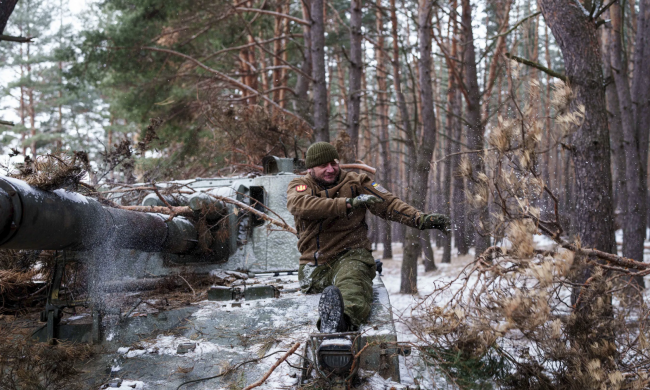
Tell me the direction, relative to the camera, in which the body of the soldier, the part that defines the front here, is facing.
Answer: toward the camera

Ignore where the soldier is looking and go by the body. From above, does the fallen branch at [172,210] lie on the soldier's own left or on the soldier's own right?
on the soldier's own right

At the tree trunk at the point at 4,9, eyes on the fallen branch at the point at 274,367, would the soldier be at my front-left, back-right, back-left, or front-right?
front-left

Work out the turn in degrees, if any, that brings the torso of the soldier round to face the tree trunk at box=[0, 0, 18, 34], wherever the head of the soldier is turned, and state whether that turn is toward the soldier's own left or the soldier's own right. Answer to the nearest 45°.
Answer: approximately 90° to the soldier's own right

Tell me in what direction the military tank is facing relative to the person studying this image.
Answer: facing the viewer and to the left of the viewer

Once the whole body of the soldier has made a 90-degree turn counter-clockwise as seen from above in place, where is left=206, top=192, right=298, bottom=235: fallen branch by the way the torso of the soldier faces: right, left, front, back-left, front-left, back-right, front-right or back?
back-left

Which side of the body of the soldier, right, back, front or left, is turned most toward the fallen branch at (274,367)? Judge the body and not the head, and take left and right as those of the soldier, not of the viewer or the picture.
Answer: front
